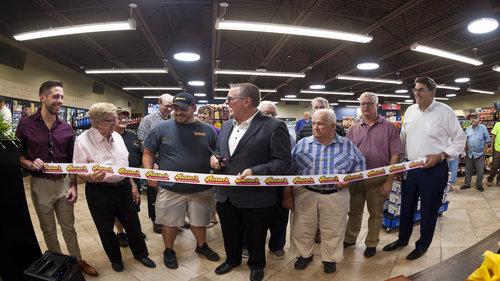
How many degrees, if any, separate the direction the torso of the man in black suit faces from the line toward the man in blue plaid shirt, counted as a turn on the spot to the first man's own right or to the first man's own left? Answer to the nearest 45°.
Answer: approximately 135° to the first man's own left

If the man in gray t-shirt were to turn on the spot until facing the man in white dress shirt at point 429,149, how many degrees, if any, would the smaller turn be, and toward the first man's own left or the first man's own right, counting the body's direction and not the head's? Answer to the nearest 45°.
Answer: approximately 90° to the first man's own left

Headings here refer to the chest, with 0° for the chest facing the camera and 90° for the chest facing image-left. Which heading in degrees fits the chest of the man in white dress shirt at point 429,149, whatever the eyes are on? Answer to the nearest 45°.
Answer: approximately 45°

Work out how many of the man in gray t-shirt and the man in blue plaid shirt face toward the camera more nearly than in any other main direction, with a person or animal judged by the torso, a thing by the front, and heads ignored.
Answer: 2

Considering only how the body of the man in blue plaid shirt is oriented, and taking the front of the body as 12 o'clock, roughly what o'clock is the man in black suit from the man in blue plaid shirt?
The man in black suit is roughly at 2 o'clock from the man in blue plaid shirt.

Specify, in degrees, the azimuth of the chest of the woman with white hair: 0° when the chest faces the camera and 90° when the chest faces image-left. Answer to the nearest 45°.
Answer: approximately 315°

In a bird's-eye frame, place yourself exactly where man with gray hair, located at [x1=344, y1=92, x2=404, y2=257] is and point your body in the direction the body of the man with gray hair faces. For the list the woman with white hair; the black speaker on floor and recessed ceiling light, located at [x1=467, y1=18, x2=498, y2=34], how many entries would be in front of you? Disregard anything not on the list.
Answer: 2
